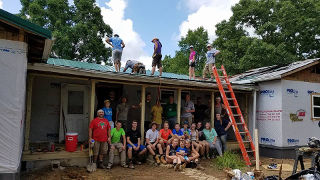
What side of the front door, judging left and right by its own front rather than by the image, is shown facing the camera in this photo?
front

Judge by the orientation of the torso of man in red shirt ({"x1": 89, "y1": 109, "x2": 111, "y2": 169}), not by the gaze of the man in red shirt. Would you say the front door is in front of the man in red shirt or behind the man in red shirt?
behind

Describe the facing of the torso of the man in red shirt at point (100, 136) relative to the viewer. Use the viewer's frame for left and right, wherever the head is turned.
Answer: facing the viewer

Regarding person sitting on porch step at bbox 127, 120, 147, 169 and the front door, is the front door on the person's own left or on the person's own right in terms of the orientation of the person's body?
on the person's own right

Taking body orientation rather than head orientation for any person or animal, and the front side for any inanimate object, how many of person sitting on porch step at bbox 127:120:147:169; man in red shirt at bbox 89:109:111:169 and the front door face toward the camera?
3

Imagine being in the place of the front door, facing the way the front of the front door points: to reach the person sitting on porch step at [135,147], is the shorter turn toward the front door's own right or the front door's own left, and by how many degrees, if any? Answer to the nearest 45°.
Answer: approximately 45° to the front door's own left

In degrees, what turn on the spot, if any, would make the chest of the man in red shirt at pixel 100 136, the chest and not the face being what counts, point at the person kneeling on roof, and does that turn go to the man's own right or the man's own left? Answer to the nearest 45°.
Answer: approximately 135° to the man's own left

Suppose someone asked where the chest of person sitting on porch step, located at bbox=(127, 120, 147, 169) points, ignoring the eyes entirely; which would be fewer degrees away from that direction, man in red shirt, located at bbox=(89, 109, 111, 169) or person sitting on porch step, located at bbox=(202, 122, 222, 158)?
the man in red shirt

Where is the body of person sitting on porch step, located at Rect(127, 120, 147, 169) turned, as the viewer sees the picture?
toward the camera

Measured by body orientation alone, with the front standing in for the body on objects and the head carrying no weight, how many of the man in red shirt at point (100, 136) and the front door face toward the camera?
2

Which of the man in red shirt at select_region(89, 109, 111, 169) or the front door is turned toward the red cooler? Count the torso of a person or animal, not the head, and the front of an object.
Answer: the front door

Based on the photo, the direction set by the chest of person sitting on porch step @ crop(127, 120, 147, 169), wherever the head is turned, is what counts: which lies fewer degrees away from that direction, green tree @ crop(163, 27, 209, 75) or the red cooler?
the red cooler

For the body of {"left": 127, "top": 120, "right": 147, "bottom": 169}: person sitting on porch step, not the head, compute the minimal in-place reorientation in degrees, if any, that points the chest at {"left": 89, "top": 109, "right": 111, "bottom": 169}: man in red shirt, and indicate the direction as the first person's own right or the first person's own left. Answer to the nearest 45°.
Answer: approximately 45° to the first person's own right
